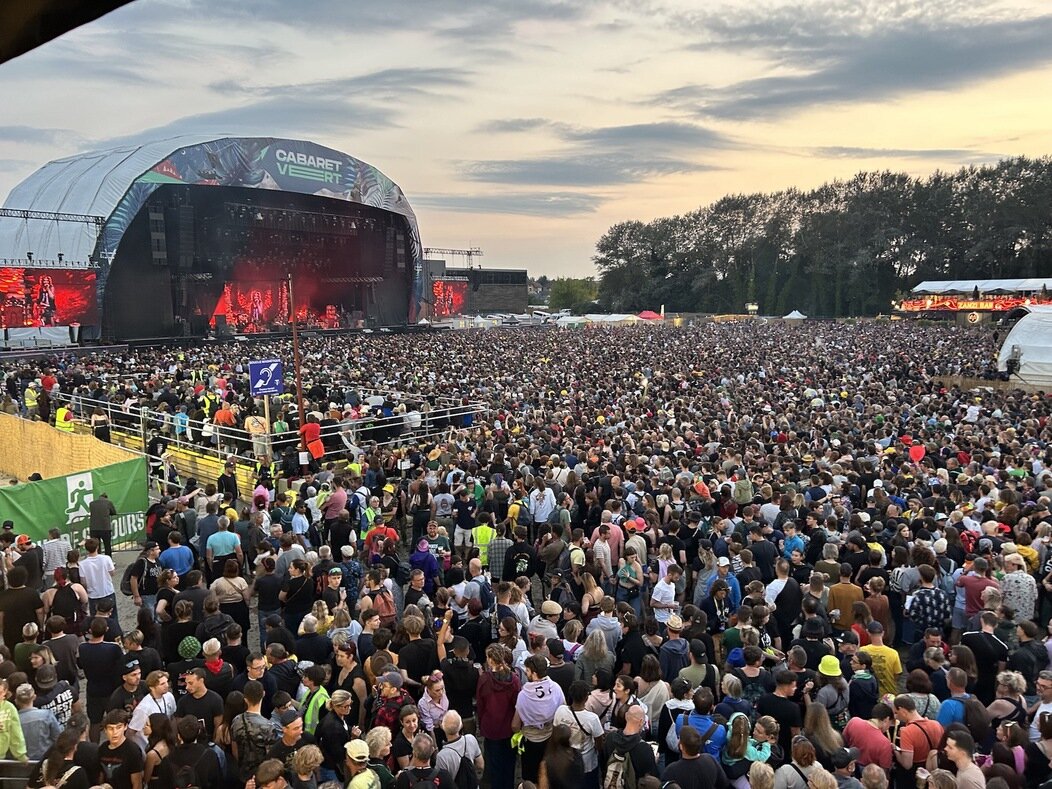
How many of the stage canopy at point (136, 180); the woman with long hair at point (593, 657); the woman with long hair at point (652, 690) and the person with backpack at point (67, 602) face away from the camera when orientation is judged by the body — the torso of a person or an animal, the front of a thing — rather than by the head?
3

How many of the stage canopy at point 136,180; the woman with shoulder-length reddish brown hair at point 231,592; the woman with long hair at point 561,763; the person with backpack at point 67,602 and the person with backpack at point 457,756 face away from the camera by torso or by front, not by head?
4

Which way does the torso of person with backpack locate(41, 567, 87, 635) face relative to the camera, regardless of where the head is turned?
away from the camera

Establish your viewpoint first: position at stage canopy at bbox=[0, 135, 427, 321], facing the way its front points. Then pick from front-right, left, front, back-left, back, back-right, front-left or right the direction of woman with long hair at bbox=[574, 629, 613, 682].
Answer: front-right

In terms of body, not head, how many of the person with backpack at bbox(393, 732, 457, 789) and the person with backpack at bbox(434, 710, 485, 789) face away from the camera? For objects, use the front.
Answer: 2

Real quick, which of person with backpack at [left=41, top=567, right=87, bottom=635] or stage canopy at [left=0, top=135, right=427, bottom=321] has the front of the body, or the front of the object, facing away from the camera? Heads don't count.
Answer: the person with backpack

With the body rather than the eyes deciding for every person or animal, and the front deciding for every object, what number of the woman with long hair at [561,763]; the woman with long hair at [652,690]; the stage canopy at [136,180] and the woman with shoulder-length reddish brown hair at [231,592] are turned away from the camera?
3

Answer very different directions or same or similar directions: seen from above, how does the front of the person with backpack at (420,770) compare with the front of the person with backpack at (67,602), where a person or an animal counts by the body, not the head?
same or similar directions

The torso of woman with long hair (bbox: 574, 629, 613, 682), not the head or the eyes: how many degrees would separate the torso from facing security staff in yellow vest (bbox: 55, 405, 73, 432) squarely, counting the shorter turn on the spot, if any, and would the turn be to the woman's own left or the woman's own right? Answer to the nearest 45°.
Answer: approximately 45° to the woman's own left

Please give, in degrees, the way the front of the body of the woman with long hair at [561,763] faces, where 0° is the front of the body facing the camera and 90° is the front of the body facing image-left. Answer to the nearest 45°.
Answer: approximately 180°

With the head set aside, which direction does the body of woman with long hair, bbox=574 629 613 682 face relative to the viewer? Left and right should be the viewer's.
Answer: facing away from the viewer

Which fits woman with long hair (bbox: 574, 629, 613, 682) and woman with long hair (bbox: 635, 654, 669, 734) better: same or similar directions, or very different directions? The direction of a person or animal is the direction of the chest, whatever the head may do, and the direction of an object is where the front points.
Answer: same or similar directions

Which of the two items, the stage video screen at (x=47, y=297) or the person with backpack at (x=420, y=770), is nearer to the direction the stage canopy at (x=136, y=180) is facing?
the person with backpack

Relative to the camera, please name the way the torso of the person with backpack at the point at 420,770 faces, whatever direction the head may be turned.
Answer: away from the camera

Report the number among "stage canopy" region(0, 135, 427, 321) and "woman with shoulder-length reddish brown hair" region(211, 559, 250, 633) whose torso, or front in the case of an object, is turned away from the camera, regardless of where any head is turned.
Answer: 1

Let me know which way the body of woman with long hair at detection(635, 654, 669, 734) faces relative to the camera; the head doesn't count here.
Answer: away from the camera

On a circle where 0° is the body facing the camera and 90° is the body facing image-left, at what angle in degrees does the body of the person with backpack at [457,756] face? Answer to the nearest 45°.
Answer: approximately 180°

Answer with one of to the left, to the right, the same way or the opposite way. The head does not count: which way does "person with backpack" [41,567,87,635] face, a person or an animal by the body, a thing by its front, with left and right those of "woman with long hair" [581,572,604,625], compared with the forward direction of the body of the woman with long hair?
the same way

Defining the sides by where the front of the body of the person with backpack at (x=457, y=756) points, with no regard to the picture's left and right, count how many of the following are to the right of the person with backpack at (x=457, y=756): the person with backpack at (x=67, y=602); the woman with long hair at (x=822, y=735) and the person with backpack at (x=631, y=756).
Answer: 2
